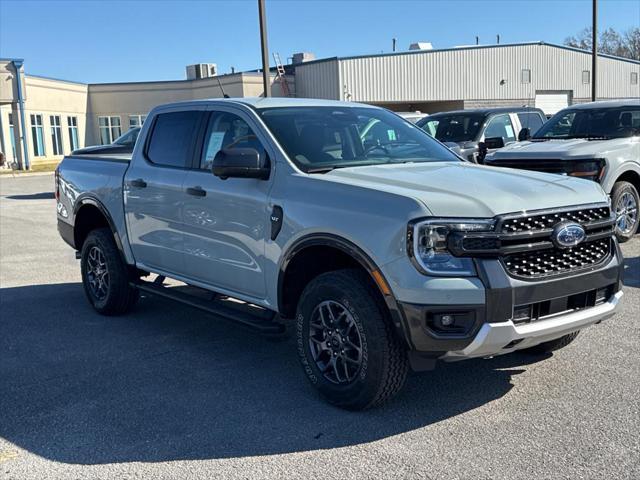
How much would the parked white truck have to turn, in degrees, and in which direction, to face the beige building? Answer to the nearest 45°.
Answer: approximately 90° to its right

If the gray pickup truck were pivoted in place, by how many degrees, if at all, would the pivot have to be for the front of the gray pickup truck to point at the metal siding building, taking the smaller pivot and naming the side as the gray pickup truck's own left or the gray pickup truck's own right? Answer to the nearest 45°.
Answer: approximately 135° to the gray pickup truck's own left

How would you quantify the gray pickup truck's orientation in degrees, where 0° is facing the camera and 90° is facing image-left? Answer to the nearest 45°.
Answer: approximately 315°

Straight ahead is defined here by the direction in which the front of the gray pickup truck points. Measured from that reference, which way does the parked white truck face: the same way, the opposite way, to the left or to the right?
to the right

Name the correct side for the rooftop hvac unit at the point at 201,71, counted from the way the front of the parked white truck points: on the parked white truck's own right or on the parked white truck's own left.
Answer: on the parked white truck's own right

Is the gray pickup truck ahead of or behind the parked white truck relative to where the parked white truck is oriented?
ahead

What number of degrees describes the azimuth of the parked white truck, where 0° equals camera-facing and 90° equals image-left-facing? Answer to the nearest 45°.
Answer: approximately 45°

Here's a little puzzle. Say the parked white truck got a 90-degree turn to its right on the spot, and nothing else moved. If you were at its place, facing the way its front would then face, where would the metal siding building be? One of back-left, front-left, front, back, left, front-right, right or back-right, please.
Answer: front-right

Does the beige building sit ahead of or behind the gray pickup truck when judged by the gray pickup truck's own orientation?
behind
